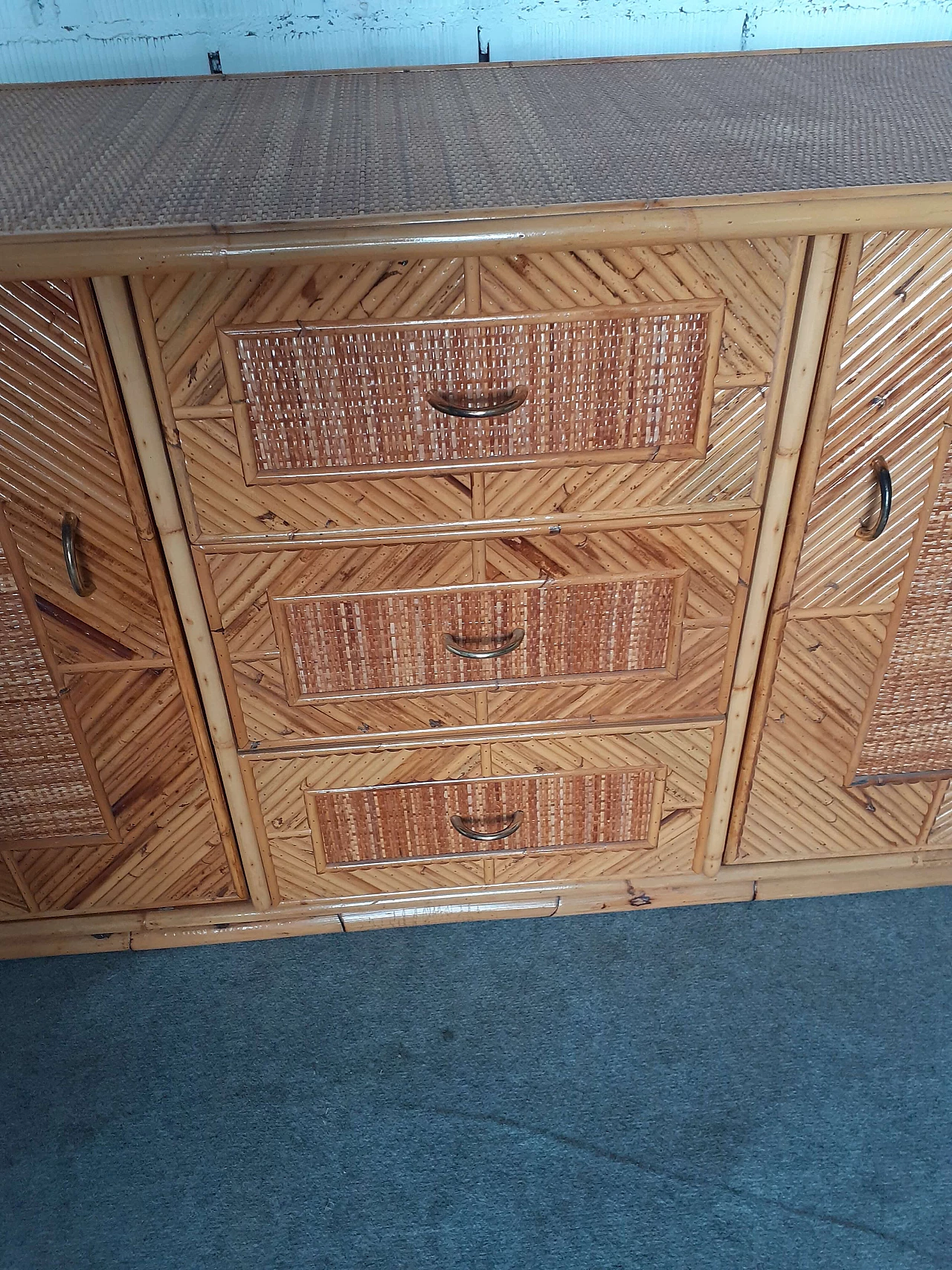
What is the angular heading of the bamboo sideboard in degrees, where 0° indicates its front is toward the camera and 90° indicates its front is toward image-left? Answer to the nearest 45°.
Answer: approximately 0°
